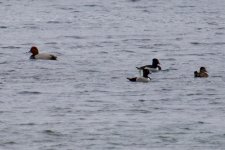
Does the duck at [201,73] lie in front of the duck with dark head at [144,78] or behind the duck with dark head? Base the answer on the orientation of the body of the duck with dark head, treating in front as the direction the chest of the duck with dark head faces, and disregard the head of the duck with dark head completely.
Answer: in front

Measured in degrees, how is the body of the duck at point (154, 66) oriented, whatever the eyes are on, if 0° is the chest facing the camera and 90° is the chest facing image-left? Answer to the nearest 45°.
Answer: approximately 270°

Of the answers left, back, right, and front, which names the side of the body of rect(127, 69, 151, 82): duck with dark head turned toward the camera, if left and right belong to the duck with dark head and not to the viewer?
right

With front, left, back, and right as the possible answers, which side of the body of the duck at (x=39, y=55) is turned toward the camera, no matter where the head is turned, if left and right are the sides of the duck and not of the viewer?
left

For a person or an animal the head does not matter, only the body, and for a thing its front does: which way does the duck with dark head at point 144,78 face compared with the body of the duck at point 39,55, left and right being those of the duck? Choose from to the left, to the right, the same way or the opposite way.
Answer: the opposite way

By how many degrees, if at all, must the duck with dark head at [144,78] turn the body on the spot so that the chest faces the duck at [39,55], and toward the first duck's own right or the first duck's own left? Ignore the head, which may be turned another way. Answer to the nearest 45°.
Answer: approximately 135° to the first duck's own left

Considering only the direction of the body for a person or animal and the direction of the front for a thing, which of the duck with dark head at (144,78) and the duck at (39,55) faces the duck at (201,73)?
the duck with dark head

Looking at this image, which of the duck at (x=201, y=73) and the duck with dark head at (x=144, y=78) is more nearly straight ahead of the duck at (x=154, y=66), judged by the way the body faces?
the duck

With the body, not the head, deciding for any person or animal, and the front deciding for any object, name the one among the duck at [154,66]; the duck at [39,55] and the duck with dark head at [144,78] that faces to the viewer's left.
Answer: the duck at [39,55]

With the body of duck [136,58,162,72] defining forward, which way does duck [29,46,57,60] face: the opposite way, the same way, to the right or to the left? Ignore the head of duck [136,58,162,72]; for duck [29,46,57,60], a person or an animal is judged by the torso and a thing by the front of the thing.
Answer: the opposite way

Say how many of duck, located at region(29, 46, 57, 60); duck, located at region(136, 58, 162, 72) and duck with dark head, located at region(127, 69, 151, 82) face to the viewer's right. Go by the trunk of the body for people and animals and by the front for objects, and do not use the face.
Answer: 2
